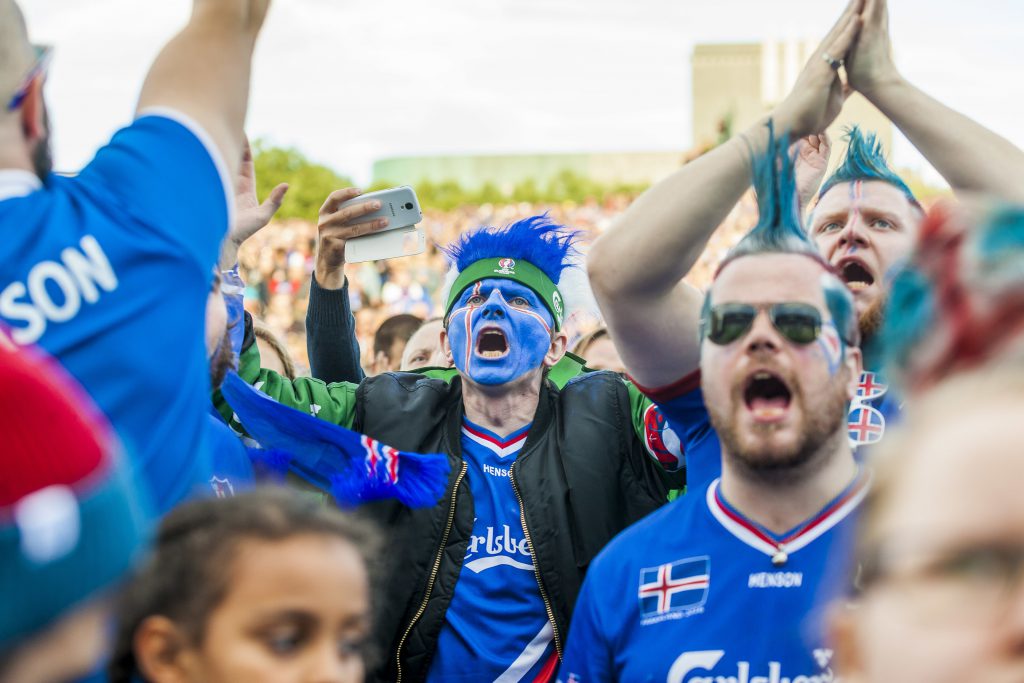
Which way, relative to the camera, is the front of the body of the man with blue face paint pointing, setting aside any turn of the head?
toward the camera

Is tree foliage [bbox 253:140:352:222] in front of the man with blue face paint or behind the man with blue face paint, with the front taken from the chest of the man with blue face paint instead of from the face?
behind

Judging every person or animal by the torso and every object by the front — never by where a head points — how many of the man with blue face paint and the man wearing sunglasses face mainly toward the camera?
2

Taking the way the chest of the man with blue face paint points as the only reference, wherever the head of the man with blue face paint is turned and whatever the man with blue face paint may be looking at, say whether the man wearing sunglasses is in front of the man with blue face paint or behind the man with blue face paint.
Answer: in front

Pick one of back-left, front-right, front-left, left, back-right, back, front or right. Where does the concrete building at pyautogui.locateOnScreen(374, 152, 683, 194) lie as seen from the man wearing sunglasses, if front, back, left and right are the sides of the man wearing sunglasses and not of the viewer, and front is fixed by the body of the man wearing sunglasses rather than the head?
back

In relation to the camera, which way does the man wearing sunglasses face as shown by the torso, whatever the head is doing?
toward the camera

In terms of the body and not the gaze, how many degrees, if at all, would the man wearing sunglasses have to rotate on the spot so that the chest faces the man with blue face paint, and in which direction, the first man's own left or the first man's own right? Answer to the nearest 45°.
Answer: approximately 135° to the first man's own right

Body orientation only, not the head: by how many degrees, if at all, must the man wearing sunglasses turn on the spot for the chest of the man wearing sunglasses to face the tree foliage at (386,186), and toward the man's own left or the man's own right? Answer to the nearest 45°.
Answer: approximately 180°
